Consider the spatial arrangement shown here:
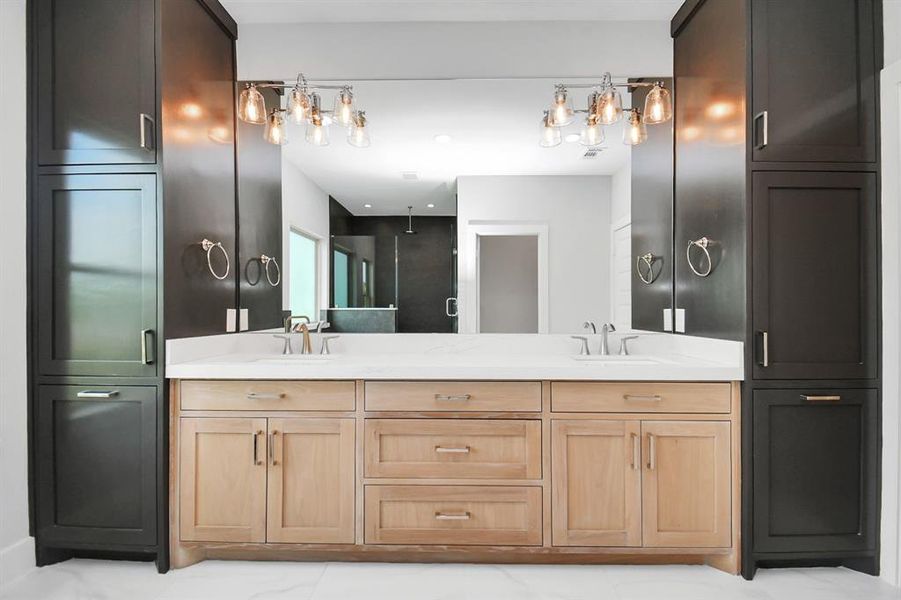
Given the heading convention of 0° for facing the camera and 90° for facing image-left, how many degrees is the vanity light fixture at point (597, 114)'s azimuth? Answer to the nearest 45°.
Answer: approximately 0°

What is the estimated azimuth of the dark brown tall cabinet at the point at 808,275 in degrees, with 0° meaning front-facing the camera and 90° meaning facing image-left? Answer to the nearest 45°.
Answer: approximately 0°

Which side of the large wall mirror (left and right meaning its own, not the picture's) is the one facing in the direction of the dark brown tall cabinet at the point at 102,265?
right
